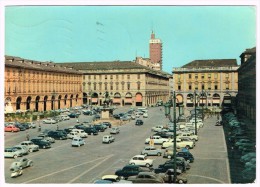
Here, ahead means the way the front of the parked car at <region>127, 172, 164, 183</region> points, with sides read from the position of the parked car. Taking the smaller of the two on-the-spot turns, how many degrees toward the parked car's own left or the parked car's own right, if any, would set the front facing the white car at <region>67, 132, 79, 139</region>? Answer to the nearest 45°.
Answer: approximately 45° to the parked car's own right

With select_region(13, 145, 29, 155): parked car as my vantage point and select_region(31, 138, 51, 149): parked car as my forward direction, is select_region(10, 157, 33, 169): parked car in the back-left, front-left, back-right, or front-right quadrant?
back-right

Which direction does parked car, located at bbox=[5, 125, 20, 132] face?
to the viewer's right

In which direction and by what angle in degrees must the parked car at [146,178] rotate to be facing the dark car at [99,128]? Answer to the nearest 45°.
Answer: approximately 90° to its right

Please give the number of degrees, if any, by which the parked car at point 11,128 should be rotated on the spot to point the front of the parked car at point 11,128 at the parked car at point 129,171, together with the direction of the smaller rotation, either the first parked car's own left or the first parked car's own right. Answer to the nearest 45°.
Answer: approximately 90° to the first parked car's own right

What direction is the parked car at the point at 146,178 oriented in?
to the viewer's left

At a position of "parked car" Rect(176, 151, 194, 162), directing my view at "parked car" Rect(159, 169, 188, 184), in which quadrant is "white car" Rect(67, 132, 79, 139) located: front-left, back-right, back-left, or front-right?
back-right

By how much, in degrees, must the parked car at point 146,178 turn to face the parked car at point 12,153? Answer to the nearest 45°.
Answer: approximately 45° to its right

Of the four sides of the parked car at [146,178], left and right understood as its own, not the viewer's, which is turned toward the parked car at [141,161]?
right
